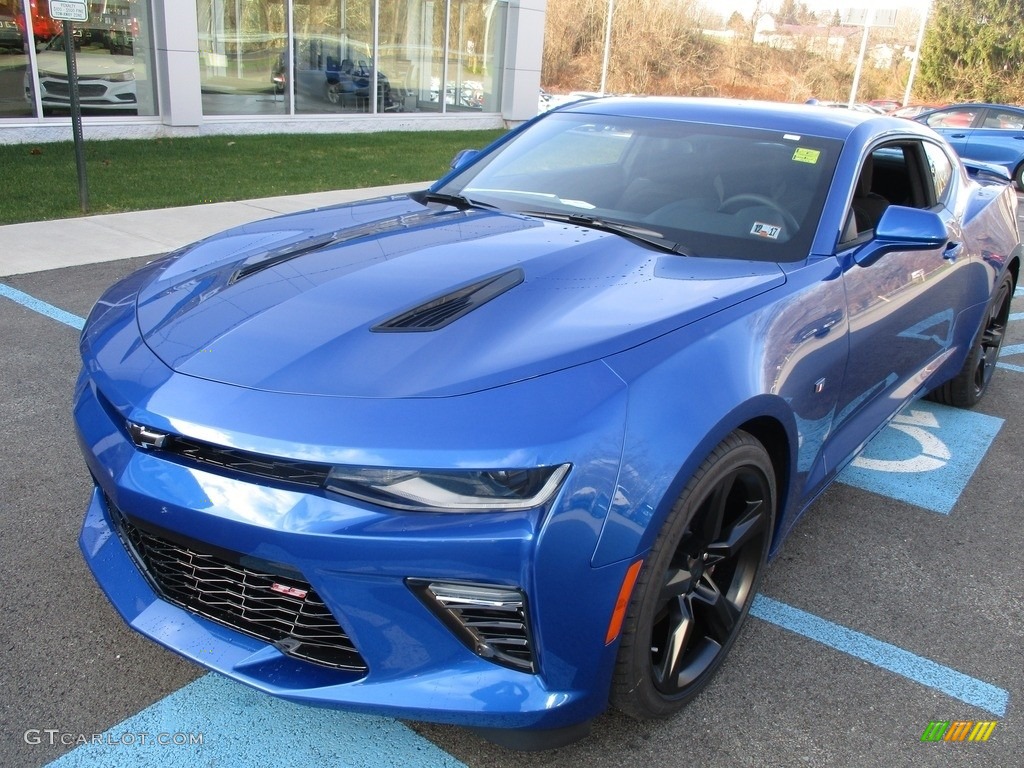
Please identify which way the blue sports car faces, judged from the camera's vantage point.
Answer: facing the viewer and to the left of the viewer

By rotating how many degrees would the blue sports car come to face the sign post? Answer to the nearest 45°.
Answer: approximately 90° to its right

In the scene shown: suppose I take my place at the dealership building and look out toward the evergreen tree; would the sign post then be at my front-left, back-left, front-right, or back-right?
back-right

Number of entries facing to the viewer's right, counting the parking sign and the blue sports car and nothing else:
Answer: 0

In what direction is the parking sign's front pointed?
toward the camera

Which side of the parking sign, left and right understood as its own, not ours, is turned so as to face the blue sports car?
front

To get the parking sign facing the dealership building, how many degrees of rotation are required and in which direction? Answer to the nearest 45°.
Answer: approximately 180°

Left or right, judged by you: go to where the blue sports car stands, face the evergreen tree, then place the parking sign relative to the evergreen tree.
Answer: left

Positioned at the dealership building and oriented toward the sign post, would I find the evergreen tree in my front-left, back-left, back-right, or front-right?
back-left

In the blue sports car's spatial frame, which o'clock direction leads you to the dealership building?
The dealership building is roughly at 4 o'clock from the blue sports car.
